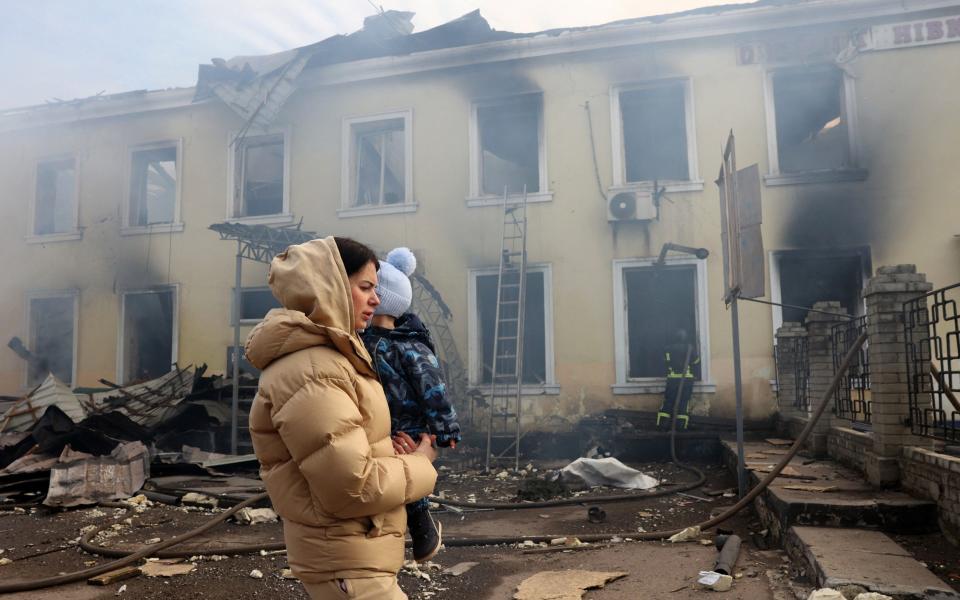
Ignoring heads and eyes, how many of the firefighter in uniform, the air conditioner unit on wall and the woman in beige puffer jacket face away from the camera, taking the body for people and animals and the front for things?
1

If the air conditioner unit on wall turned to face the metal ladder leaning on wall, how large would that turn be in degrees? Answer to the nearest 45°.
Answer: approximately 90° to its right

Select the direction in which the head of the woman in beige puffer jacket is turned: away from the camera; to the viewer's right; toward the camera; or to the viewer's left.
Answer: to the viewer's right

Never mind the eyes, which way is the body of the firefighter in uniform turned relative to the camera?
away from the camera

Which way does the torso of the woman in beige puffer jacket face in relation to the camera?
to the viewer's right

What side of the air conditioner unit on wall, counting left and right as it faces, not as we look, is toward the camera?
front

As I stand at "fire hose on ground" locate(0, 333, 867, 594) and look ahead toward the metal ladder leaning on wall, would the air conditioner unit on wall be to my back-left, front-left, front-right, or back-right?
front-right

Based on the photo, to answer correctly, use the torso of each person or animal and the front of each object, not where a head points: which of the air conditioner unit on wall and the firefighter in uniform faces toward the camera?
the air conditioner unit on wall

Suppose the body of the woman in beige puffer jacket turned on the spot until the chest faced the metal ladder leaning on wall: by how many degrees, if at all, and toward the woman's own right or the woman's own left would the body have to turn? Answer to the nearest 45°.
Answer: approximately 90° to the woman's own left

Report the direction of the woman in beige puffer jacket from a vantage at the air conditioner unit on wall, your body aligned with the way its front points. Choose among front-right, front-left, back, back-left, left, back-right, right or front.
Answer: front
